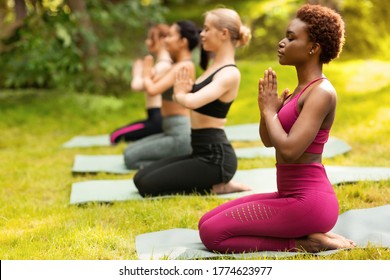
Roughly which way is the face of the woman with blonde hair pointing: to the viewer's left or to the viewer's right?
to the viewer's left

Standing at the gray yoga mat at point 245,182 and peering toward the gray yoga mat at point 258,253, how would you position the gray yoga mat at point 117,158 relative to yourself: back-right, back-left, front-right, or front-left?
back-right

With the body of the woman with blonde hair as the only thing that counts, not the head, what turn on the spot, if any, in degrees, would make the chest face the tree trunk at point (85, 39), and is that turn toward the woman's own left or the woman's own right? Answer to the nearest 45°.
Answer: approximately 90° to the woman's own right

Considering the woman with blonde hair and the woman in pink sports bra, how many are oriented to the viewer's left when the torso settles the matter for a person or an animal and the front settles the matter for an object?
2

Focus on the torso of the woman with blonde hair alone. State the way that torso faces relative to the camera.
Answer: to the viewer's left

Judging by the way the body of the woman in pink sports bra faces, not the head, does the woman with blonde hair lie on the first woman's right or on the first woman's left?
on the first woman's right

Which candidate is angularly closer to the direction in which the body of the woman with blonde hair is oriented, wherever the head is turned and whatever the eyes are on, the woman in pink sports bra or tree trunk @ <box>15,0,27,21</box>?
the tree trunk

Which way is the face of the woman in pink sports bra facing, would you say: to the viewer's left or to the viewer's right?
to the viewer's left

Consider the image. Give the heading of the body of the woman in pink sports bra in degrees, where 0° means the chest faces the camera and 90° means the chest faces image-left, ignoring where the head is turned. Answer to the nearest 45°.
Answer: approximately 90°
